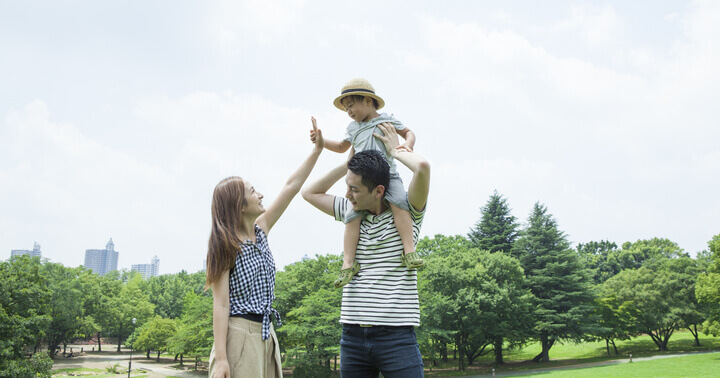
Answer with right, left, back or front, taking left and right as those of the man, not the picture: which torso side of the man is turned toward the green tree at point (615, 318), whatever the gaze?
back

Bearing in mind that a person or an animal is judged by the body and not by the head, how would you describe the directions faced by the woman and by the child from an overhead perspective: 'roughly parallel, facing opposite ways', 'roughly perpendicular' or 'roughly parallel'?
roughly perpendicular

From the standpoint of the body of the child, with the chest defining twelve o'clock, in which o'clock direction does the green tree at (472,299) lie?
The green tree is roughly at 5 o'clock from the child.

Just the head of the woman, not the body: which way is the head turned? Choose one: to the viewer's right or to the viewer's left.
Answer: to the viewer's right

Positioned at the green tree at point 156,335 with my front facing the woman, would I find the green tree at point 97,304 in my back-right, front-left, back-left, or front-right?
back-right

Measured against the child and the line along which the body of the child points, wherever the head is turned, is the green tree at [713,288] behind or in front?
behind

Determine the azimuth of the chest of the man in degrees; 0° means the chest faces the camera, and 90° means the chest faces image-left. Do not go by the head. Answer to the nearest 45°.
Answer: approximately 45°

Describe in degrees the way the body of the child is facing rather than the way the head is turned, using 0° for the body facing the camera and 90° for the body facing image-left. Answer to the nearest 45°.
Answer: approximately 45°

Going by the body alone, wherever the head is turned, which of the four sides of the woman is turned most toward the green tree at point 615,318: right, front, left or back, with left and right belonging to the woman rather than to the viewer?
left

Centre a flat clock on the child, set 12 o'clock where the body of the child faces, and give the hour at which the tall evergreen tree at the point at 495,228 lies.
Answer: The tall evergreen tree is roughly at 5 o'clock from the child.

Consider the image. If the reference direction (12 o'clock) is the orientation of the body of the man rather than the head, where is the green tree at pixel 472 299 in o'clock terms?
The green tree is roughly at 5 o'clock from the man.
